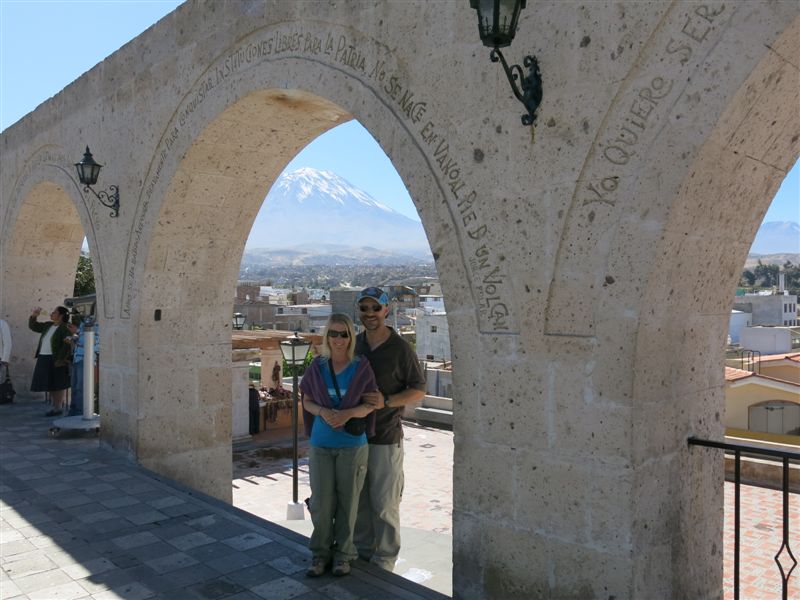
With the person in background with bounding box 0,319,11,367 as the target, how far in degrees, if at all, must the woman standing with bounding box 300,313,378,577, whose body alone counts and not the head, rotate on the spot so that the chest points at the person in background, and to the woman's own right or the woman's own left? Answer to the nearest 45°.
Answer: approximately 135° to the woman's own right

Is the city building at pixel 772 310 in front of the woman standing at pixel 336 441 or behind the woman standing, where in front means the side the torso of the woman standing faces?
behind

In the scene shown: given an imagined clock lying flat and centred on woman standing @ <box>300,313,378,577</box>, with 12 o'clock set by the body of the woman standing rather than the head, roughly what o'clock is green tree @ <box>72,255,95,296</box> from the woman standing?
The green tree is roughly at 5 o'clock from the woman standing.

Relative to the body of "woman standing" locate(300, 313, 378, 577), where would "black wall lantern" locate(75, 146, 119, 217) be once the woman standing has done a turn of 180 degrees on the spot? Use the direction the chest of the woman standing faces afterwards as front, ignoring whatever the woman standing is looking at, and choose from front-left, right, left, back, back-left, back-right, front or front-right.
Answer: front-left

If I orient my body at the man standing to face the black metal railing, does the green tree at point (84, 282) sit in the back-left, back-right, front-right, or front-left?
back-left

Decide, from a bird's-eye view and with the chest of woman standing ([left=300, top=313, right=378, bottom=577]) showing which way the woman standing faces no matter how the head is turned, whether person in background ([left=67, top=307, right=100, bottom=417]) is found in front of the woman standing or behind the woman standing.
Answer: behind

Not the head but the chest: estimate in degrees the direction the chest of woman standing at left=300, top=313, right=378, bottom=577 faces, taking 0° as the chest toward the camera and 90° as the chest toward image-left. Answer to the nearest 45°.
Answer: approximately 0°

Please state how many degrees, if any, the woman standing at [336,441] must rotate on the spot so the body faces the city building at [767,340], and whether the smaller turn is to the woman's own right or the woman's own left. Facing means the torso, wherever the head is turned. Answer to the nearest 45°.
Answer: approximately 135° to the woman's own left
